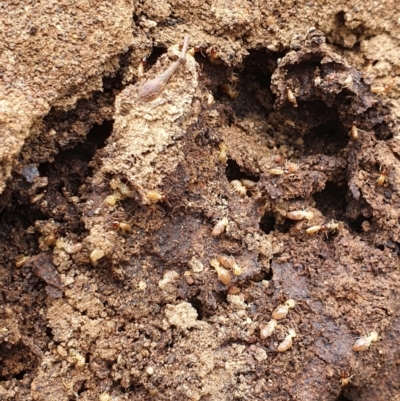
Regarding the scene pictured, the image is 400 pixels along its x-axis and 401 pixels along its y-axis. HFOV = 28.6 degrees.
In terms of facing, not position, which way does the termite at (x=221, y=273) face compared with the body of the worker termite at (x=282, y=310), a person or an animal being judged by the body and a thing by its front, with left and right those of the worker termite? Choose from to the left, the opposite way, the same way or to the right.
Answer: to the left

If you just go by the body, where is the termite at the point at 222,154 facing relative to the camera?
away from the camera

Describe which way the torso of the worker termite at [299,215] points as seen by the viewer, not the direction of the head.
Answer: to the viewer's right
